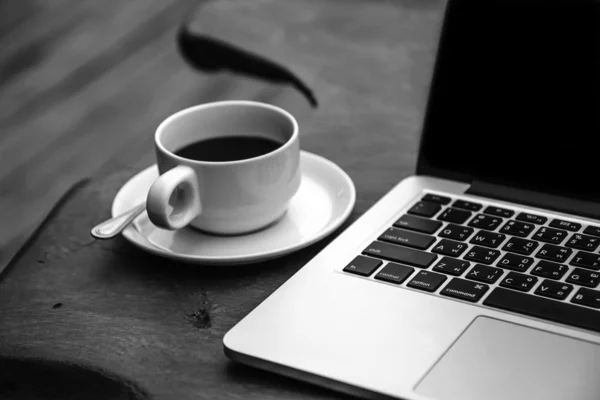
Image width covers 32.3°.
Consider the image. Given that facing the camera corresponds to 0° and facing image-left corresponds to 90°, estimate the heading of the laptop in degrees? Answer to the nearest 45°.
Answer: approximately 45°
